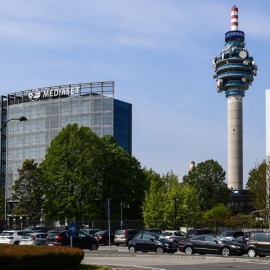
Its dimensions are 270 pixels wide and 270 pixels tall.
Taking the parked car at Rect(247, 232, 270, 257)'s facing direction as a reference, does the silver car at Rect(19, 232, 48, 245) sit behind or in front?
behind

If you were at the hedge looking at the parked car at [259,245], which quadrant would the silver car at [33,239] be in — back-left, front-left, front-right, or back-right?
front-left

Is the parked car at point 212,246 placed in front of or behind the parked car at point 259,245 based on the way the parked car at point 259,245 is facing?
behind

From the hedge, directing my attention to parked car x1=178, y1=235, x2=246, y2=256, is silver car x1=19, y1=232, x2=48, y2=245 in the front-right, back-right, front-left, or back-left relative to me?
front-left

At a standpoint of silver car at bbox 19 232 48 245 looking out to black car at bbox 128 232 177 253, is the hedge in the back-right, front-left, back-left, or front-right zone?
front-right

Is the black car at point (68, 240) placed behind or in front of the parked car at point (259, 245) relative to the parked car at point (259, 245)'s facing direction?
behind
